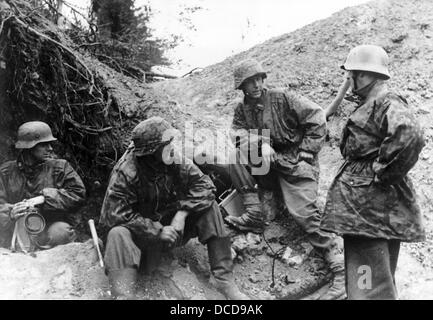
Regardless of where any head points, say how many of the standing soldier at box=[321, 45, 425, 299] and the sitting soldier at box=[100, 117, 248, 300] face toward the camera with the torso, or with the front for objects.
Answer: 1

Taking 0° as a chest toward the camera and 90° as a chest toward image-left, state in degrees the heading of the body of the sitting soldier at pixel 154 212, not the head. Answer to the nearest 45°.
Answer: approximately 0°

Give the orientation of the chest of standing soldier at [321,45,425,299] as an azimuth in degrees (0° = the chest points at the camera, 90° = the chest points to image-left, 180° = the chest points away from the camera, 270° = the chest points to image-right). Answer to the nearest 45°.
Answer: approximately 90°

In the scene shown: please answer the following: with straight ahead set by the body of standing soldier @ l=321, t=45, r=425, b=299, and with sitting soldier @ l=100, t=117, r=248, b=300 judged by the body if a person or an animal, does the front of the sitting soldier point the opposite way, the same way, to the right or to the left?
to the left

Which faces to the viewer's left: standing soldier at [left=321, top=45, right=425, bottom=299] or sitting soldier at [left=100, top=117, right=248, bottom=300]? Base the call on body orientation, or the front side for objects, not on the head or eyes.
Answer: the standing soldier
